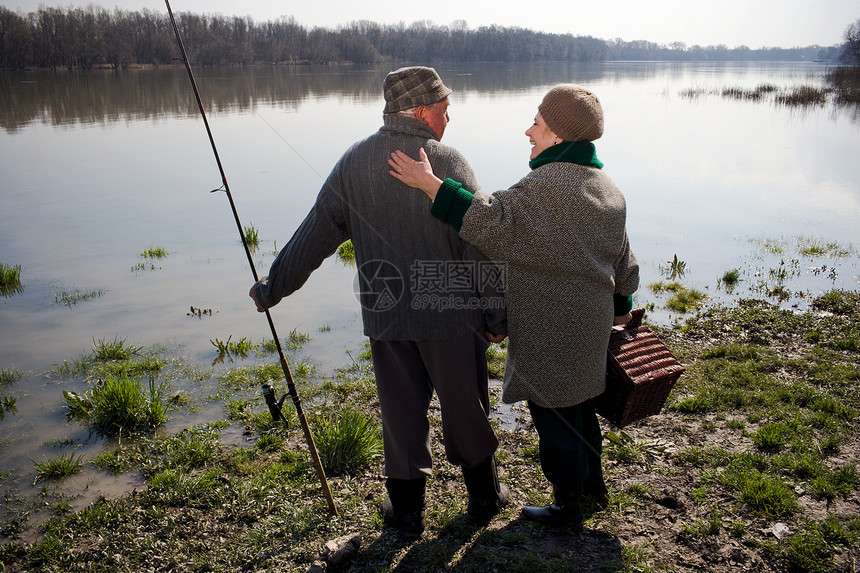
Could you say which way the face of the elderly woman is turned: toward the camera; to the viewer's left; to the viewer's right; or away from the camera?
to the viewer's left

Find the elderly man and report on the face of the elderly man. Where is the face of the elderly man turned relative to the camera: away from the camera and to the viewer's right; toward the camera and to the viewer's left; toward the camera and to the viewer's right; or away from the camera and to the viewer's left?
away from the camera and to the viewer's right

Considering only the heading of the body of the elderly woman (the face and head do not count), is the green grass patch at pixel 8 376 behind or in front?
in front

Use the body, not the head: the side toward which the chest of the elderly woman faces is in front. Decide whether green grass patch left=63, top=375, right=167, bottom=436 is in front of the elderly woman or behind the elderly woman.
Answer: in front

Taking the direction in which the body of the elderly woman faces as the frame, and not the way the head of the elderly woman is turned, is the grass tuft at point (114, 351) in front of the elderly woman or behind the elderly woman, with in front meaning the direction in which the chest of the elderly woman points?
in front

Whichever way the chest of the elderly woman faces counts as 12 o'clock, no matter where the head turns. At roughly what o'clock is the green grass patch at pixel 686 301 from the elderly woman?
The green grass patch is roughly at 2 o'clock from the elderly woman.

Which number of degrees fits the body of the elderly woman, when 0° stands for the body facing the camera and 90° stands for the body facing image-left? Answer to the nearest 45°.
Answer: approximately 135°

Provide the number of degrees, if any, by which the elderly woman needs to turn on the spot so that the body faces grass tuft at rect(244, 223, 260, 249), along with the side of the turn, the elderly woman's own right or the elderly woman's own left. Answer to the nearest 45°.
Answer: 0° — they already face it
